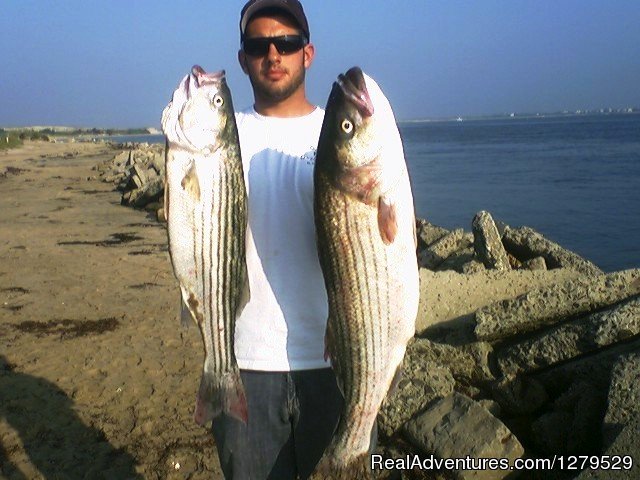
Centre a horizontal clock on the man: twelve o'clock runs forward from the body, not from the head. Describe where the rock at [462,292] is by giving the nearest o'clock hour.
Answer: The rock is roughly at 7 o'clock from the man.

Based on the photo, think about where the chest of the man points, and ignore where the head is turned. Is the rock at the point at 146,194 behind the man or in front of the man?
behind

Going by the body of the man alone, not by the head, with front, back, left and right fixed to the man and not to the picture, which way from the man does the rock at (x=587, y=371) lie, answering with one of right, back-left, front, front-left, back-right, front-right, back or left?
back-left

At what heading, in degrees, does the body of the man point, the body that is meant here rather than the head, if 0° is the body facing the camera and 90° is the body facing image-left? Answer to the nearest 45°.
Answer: approximately 0°

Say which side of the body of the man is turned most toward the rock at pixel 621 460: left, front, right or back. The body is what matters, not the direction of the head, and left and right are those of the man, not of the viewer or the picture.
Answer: left

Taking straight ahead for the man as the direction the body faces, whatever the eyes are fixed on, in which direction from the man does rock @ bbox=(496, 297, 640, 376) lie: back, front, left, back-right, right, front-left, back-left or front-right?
back-left

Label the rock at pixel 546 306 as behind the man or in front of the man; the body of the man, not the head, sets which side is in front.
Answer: behind
